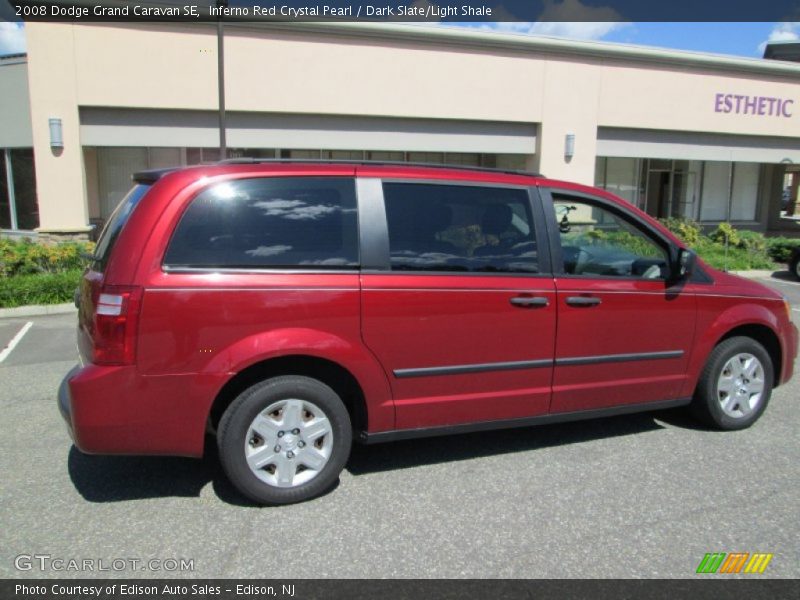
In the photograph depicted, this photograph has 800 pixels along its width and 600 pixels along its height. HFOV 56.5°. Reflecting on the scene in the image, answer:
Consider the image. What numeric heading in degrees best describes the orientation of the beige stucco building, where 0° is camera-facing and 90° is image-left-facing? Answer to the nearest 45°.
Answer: approximately 0°

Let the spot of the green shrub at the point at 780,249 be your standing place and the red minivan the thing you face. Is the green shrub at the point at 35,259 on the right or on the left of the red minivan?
right

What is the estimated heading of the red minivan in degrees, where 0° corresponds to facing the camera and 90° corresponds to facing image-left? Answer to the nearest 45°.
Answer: approximately 225°

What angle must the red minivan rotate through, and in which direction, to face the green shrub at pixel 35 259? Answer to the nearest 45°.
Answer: approximately 90° to its left

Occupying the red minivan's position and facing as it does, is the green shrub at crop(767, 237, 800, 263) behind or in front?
in front

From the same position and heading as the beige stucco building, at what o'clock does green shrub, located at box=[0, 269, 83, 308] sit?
The green shrub is roughly at 1 o'clock from the beige stucco building.

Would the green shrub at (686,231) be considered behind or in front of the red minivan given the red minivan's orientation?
in front

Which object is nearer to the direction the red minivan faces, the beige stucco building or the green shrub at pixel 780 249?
the green shrub

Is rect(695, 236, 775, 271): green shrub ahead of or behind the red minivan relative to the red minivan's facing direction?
ahead

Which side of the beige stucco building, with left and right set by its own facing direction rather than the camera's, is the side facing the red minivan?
front

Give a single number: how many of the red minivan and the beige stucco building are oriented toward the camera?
1

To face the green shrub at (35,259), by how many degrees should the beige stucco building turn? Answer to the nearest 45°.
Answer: approximately 45° to its right
